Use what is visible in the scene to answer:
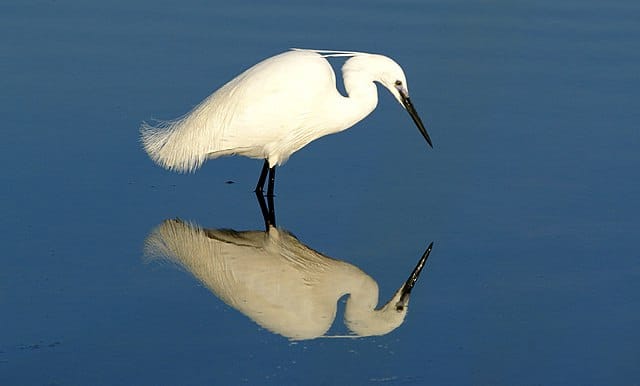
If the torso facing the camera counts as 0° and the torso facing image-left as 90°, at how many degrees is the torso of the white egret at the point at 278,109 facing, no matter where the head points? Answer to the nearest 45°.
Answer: approximately 270°
